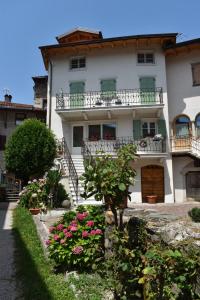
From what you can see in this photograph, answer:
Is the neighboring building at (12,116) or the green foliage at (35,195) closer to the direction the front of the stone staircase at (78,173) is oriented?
the green foliage

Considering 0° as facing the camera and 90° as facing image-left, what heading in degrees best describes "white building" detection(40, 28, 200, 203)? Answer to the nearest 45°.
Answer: approximately 0°

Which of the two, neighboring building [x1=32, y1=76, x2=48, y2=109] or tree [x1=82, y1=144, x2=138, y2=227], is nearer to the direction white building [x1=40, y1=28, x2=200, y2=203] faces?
the tree

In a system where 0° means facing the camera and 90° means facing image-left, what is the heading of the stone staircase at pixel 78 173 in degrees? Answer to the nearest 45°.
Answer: approximately 0°

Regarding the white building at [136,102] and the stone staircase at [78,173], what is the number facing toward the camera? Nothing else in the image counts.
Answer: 2

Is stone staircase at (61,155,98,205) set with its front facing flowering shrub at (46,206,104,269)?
yes

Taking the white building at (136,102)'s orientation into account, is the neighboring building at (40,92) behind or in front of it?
behind

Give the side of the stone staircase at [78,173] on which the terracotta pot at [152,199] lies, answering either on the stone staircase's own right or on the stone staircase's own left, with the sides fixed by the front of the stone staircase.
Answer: on the stone staircase's own left

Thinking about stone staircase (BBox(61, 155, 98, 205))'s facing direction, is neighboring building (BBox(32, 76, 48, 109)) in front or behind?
behind

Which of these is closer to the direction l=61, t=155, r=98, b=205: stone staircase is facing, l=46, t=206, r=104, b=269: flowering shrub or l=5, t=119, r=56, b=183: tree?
the flowering shrub
